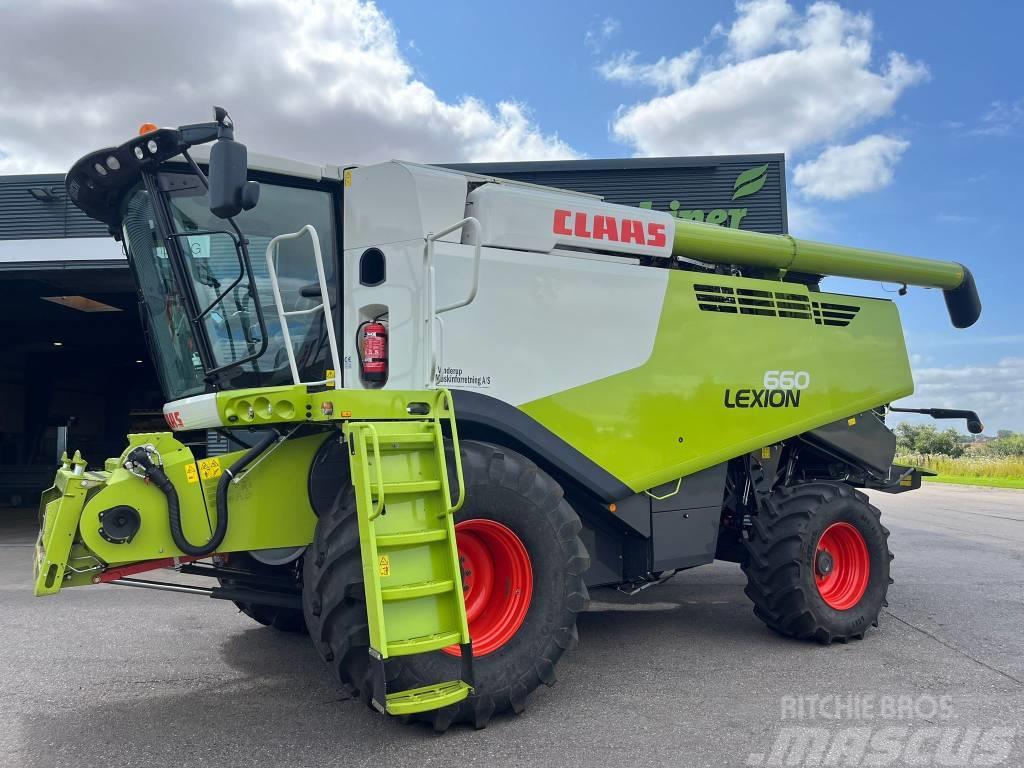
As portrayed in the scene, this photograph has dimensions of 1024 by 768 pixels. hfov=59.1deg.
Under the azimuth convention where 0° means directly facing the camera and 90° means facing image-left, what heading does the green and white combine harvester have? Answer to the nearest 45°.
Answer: approximately 45°
